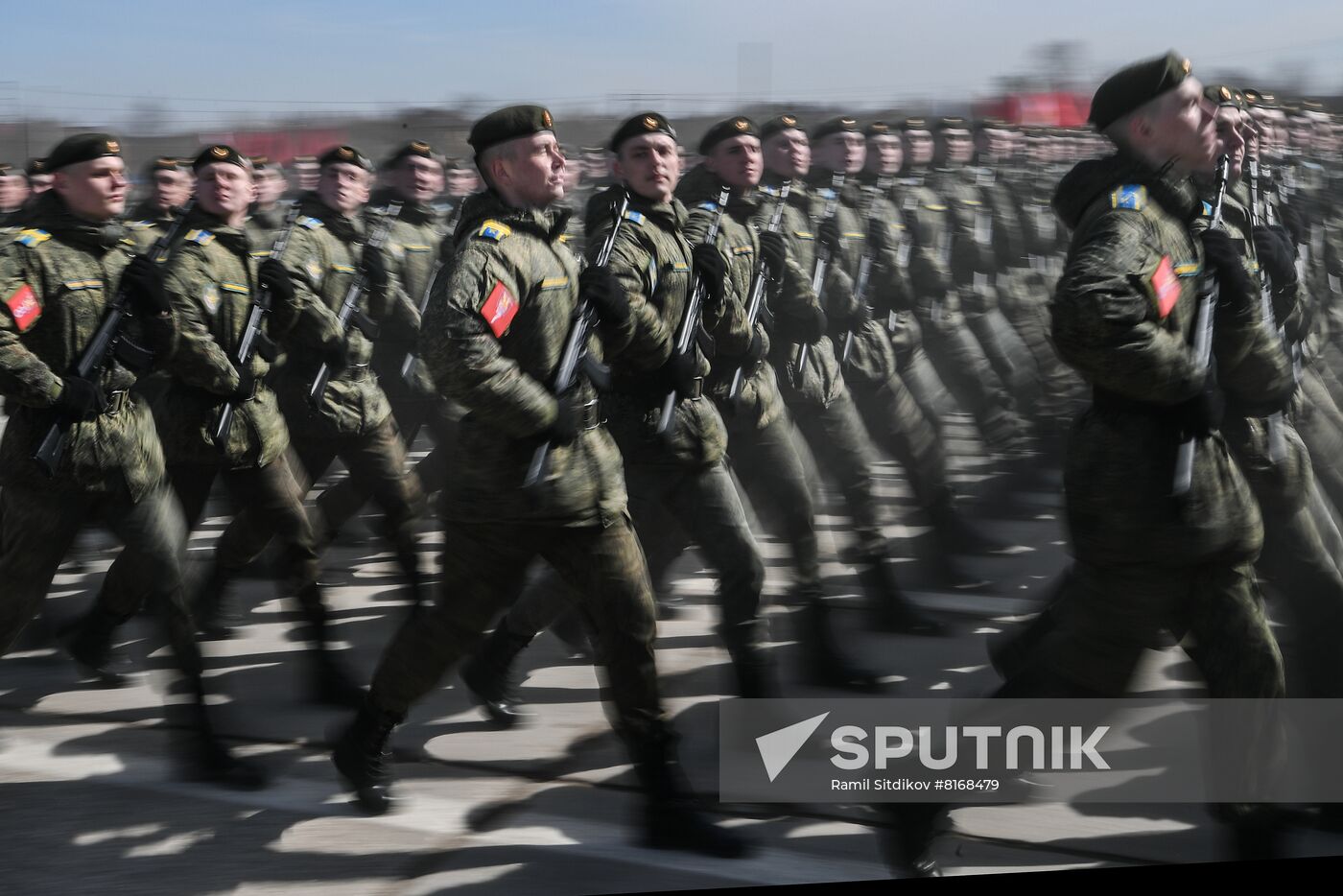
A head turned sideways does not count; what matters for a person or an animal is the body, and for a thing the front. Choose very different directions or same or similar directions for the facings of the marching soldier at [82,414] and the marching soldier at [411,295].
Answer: same or similar directions

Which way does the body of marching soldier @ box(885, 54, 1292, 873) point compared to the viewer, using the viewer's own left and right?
facing to the right of the viewer

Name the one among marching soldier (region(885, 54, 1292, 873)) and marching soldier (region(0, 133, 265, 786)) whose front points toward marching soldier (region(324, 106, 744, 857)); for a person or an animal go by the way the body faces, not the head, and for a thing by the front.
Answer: marching soldier (region(0, 133, 265, 786))

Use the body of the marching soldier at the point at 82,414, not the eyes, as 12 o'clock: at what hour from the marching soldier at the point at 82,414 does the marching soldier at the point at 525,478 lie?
the marching soldier at the point at 525,478 is roughly at 12 o'clock from the marching soldier at the point at 82,414.

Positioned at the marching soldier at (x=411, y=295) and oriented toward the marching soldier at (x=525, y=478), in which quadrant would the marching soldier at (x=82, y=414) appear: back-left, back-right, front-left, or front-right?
front-right

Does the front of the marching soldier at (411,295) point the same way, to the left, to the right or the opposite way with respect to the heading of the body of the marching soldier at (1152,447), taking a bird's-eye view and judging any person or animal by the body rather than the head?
the same way

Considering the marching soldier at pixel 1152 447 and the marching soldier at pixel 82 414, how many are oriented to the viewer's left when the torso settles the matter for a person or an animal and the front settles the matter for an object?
0

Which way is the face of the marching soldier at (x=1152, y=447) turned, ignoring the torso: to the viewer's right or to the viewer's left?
to the viewer's right

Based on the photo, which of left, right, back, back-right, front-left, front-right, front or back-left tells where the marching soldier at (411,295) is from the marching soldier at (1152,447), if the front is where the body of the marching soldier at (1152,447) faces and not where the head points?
back-left

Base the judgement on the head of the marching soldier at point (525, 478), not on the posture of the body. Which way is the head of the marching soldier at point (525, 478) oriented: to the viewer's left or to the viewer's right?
to the viewer's right

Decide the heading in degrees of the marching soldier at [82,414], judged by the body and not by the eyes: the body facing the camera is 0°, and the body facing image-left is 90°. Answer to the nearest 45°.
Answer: approximately 315°

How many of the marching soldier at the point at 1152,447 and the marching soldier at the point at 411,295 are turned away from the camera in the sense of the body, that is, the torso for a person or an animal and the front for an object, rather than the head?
0

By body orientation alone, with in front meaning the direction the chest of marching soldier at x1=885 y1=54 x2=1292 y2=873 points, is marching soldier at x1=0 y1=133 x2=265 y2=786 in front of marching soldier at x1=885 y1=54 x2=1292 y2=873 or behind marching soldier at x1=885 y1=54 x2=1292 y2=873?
behind

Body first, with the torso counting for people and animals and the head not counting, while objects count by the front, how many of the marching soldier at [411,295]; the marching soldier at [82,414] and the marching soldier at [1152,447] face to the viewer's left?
0

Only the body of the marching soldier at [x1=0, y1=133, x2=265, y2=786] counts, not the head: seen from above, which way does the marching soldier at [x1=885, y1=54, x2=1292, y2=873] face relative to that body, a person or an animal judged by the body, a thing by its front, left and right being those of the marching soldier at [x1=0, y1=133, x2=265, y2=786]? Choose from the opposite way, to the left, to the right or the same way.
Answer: the same way

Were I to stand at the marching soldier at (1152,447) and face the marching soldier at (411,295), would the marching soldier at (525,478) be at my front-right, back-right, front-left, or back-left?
front-left

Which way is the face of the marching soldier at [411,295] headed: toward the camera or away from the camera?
toward the camera

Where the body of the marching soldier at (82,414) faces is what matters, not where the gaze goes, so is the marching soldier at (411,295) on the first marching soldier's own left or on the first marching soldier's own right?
on the first marching soldier's own left
